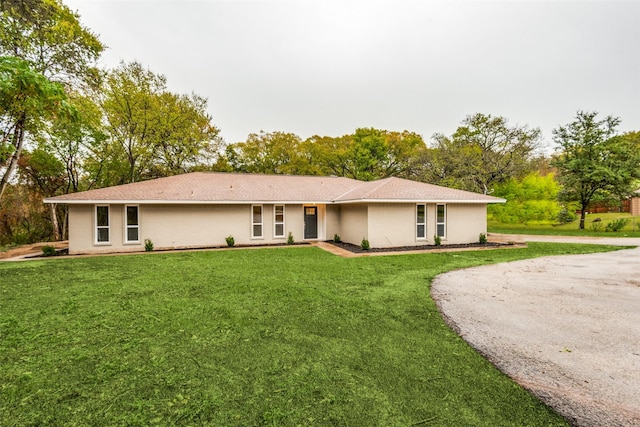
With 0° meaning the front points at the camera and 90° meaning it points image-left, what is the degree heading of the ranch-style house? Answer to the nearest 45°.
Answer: approximately 0°

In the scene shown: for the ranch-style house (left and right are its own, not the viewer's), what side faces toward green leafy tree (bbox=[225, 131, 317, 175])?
back

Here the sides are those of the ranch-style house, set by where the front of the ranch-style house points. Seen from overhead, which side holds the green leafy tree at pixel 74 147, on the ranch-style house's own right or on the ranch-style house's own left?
on the ranch-style house's own right

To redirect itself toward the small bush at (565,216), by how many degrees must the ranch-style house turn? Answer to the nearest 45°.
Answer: approximately 90° to its left

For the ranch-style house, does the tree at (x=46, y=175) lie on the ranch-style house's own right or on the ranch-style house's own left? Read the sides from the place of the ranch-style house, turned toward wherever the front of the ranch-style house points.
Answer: on the ranch-style house's own right

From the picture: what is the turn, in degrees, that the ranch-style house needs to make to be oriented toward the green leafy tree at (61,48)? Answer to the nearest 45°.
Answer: approximately 90° to its right

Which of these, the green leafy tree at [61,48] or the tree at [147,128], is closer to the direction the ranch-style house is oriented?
the green leafy tree

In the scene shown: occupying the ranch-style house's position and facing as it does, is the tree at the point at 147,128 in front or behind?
behind

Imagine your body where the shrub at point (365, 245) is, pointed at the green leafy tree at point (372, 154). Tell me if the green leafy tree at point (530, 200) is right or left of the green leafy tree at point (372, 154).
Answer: right

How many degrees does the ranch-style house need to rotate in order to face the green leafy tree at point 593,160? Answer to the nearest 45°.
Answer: approximately 90° to its left
